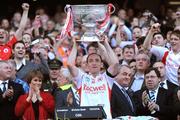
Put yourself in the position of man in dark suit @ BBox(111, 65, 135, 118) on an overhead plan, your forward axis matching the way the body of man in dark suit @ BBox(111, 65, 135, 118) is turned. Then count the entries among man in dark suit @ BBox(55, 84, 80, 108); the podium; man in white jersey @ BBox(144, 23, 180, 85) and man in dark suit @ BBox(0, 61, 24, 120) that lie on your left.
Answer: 1

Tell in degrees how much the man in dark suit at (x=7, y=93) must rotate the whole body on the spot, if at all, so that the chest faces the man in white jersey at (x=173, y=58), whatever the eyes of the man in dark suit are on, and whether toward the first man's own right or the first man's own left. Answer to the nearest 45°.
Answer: approximately 90° to the first man's own left

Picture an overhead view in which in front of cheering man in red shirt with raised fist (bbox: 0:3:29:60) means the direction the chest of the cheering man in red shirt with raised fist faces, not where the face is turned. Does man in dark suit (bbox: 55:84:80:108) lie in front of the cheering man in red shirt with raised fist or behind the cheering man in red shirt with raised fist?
in front

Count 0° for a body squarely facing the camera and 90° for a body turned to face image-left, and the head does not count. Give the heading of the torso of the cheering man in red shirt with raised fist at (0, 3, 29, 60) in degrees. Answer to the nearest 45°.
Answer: approximately 0°

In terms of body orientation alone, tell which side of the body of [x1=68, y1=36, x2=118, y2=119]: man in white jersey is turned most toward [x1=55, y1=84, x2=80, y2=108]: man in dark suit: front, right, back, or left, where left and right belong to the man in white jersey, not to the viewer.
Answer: right

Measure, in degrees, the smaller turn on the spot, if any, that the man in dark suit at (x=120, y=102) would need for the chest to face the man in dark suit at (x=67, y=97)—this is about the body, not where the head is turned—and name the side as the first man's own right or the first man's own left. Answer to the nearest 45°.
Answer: approximately 135° to the first man's own right

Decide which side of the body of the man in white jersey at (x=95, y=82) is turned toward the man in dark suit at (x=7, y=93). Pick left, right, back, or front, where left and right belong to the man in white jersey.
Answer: right

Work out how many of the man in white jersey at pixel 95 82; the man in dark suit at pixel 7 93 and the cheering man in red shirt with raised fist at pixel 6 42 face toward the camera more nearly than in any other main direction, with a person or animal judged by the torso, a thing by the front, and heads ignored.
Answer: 3

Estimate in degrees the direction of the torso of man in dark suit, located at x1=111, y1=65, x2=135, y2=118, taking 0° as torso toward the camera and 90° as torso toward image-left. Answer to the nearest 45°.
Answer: approximately 315°
